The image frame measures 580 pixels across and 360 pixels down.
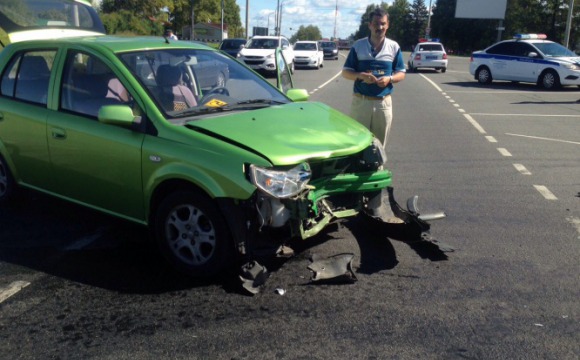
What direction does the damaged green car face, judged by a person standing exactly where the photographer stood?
facing the viewer and to the right of the viewer

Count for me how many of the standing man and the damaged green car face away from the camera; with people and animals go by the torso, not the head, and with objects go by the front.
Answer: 0

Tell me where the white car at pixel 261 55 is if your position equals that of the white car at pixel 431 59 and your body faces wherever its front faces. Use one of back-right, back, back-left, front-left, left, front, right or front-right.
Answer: back-left

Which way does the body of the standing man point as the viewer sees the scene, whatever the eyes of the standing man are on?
toward the camera

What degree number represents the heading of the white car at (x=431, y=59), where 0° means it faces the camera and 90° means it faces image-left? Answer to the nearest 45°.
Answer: approximately 180°

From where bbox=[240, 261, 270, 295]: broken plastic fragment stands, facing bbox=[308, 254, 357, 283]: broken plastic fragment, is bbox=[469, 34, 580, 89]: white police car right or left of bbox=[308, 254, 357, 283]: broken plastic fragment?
left

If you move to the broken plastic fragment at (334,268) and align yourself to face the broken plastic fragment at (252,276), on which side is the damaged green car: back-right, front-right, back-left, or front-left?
front-right

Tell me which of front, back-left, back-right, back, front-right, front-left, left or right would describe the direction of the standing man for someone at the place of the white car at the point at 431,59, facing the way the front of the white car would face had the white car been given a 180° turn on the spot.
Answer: front

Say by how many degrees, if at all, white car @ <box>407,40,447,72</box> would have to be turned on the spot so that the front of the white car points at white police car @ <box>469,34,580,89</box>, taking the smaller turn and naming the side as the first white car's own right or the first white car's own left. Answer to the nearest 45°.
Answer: approximately 180°

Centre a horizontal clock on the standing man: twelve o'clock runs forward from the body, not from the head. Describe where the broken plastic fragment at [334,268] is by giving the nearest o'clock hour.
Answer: The broken plastic fragment is roughly at 12 o'clock from the standing man.

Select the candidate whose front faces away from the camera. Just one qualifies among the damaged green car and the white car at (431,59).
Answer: the white car

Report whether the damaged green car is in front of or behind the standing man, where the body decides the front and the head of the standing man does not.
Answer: in front

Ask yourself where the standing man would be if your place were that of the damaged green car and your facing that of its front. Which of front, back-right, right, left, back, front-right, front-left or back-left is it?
left

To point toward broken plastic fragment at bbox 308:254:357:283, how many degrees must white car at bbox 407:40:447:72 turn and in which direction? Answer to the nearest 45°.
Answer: approximately 180°

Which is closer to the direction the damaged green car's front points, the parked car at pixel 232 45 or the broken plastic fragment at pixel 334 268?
the broken plastic fragment

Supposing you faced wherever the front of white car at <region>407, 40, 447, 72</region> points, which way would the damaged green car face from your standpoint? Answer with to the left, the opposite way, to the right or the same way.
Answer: to the right

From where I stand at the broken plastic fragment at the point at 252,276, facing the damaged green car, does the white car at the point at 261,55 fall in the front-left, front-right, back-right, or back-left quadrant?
front-right
